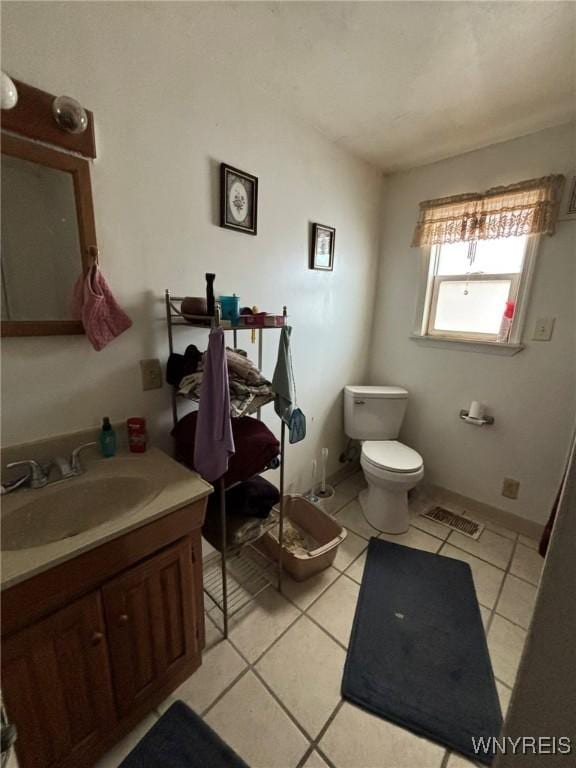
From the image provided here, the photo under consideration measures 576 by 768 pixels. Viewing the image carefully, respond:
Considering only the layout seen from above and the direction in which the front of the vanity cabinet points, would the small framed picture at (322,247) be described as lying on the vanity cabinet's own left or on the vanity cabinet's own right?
on the vanity cabinet's own left

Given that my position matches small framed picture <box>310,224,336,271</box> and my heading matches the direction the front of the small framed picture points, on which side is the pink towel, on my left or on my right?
on my right

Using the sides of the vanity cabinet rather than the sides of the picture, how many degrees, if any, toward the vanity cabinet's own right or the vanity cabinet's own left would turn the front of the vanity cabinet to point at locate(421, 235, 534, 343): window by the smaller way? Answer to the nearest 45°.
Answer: approximately 45° to the vanity cabinet's own left

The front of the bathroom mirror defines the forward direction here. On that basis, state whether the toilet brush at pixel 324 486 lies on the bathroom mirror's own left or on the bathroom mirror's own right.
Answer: on the bathroom mirror's own left

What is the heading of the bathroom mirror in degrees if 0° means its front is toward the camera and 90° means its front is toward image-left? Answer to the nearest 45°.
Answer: approximately 315°

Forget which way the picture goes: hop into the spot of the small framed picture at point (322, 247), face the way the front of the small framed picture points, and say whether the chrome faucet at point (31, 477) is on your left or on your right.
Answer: on your right

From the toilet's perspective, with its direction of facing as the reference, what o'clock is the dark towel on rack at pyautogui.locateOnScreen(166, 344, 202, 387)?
The dark towel on rack is roughly at 3 o'clock from the toilet.
